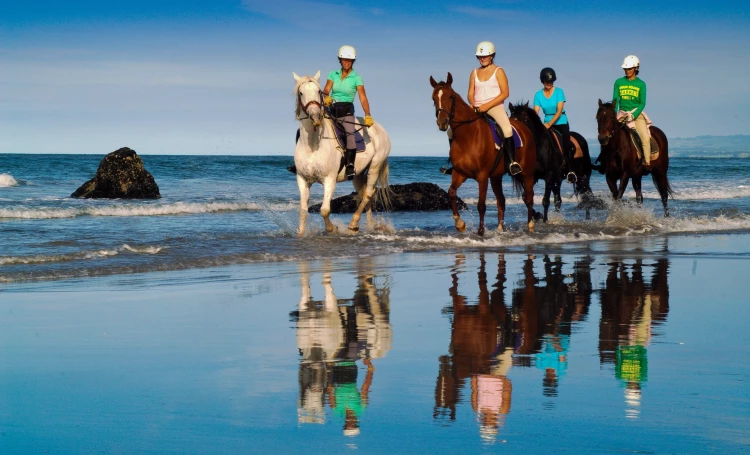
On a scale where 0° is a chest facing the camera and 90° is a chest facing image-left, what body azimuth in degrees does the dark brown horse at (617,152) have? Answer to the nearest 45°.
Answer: approximately 45°

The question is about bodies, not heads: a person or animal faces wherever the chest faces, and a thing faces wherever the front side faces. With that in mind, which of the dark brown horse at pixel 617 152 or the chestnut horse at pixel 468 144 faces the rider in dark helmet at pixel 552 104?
the dark brown horse

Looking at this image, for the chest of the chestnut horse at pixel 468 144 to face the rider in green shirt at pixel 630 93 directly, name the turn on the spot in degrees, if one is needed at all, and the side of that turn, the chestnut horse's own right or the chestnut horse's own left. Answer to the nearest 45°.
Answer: approximately 180°

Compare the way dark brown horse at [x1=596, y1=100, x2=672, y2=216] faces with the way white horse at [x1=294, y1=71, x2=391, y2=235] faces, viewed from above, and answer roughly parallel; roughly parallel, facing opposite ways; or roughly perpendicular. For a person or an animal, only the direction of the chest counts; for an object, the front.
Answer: roughly parallel

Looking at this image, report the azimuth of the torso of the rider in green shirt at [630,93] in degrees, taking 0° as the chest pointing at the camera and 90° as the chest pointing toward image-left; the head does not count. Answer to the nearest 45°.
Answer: approximately 45°

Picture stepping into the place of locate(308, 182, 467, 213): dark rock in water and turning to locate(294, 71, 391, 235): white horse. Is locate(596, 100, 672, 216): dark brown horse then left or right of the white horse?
left

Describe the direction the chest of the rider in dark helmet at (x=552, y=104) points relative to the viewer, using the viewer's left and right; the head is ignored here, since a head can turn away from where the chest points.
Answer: facing the viewer and to the left of the viewer

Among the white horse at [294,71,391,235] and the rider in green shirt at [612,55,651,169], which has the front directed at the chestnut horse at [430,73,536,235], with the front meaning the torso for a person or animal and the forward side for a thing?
the rider in green shirt

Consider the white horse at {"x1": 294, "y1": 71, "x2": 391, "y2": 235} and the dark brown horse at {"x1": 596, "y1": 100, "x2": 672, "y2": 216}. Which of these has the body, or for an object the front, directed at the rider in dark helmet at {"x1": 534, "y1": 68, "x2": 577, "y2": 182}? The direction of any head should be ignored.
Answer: the dark brown horse

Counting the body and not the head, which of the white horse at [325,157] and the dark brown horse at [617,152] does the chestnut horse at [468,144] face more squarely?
the white horse

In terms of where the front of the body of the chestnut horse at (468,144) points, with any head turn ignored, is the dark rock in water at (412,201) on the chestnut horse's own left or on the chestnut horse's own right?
on the chestnut horse's own right

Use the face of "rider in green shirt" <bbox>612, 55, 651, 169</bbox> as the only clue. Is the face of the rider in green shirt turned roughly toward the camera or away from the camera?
toward the camera

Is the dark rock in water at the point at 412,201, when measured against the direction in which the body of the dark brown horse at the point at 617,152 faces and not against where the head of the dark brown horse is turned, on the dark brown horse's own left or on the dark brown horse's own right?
on the dark brown horse's own right

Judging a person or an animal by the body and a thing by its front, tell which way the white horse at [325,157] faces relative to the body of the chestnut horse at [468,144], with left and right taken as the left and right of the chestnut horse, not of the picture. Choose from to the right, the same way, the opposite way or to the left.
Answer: the same way
